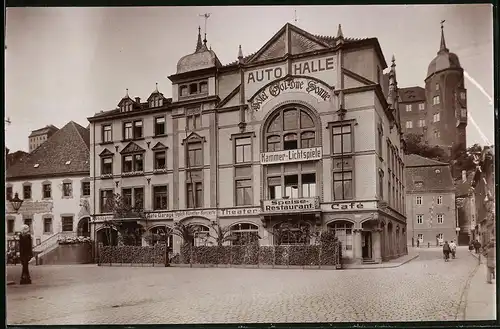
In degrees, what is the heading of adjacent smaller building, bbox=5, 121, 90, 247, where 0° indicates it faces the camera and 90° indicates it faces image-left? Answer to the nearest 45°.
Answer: approximately 0°

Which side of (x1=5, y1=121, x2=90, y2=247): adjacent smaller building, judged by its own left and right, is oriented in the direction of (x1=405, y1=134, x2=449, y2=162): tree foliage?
left

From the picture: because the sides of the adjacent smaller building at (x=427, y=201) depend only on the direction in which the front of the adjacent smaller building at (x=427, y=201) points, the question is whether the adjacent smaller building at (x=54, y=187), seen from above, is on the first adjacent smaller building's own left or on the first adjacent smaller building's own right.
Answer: on the first adjacent smaller building's own right

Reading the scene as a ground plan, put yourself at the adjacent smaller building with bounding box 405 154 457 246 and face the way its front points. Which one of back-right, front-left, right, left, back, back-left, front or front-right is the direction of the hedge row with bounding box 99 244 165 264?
right

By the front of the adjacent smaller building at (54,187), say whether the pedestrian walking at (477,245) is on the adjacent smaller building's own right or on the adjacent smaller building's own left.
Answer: on the adjacent smaller building's own left

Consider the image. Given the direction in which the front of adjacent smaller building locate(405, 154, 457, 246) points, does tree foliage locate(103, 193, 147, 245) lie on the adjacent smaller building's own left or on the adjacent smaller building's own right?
on the adjacent smaller building's own right
